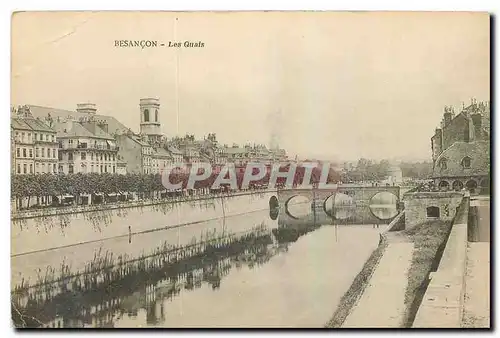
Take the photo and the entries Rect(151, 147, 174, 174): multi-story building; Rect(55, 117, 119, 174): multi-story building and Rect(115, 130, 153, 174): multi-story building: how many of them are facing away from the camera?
0

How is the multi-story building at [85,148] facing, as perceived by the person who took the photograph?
facing the viewer and to the right of the viewer

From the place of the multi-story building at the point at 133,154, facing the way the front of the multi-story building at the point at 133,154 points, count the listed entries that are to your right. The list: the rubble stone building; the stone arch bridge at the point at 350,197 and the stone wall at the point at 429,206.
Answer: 0

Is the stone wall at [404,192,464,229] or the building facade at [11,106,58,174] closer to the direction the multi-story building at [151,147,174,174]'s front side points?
the stone wall

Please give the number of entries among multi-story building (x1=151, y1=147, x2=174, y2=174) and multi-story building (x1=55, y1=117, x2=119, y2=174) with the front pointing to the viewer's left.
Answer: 0

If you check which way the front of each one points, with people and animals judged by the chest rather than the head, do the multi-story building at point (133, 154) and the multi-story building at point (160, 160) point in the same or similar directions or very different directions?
same or similar directions

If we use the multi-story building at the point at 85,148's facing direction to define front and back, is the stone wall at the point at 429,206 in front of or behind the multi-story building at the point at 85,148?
in front

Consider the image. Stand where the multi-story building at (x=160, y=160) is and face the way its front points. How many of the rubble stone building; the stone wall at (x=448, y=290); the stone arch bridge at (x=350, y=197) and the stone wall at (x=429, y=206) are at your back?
0

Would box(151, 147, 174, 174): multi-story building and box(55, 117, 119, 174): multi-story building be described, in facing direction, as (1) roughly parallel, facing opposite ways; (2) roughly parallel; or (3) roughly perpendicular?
roughly parallel

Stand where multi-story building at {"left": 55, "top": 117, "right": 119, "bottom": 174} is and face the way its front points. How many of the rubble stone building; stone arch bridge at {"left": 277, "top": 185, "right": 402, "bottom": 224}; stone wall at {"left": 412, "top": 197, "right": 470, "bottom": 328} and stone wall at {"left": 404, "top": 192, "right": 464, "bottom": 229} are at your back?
0

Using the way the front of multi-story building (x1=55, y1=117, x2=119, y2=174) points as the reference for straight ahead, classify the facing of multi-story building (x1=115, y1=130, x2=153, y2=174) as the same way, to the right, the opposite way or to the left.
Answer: the same way

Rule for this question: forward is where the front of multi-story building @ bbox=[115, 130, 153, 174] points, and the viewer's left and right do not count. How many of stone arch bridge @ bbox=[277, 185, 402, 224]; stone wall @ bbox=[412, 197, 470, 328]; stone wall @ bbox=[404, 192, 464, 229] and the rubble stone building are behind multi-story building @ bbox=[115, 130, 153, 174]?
0
